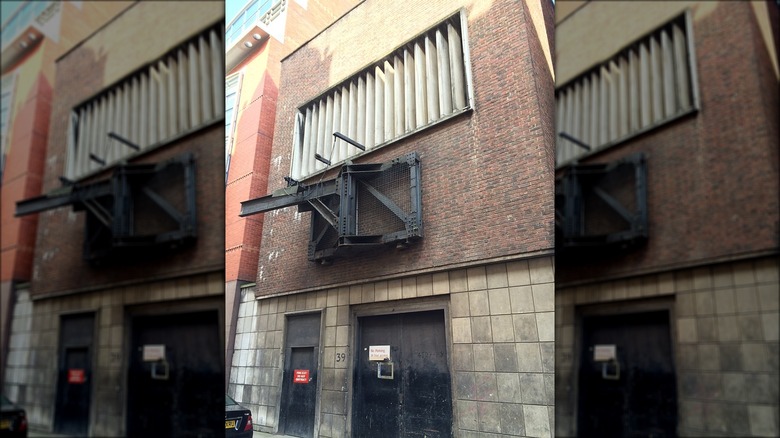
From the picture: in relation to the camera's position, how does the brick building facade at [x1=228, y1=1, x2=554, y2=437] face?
facing the viewer and to the left of the viewer
